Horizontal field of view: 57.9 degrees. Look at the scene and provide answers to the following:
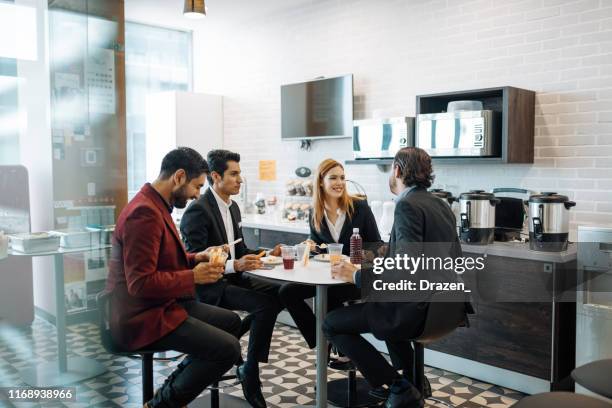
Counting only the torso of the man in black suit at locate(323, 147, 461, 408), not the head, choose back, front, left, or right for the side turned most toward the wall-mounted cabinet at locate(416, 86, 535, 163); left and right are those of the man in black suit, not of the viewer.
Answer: right

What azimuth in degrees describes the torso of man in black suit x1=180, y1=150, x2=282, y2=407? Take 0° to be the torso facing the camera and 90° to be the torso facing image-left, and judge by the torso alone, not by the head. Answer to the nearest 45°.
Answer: approximately 315°

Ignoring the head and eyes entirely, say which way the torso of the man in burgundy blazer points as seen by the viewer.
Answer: to the viewer's right

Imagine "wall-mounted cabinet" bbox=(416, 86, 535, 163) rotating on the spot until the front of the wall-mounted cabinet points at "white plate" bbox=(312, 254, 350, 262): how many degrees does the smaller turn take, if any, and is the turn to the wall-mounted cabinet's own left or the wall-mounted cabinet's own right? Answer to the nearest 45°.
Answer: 0° — it already faces it

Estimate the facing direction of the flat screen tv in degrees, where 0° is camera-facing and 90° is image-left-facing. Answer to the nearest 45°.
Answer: approximately 45°

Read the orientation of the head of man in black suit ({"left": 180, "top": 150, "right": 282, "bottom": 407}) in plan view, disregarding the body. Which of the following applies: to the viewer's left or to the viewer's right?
to the viewer's right

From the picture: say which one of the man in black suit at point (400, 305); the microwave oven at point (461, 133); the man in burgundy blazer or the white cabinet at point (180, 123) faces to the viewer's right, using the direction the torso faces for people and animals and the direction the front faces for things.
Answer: the man in burgundy blazer

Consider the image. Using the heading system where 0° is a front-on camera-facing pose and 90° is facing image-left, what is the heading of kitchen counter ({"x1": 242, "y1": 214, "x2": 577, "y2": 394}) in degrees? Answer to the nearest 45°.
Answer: approximately 45°

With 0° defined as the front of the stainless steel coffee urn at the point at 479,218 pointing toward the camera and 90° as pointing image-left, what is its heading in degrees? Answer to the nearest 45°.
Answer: approximately 45°
